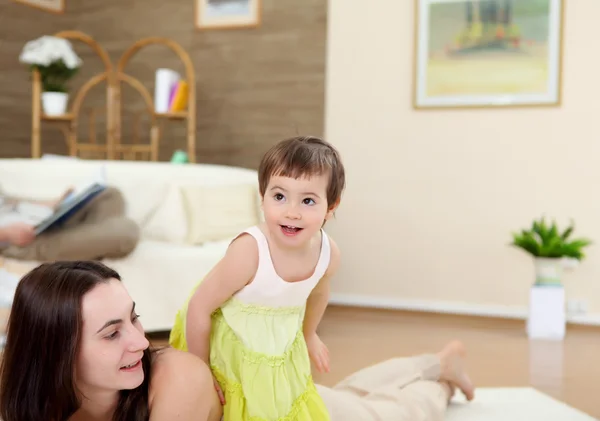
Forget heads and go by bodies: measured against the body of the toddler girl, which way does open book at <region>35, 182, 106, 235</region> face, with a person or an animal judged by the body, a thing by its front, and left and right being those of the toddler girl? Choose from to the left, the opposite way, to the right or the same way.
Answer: to the right

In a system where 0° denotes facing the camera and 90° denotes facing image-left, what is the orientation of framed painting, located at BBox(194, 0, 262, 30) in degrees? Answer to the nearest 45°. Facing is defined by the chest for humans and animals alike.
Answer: approximately 0°

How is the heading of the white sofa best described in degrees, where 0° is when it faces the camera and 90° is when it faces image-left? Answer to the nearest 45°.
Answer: approximately 0°

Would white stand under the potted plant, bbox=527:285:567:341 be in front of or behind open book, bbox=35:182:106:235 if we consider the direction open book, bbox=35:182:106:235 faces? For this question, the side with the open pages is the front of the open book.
behind

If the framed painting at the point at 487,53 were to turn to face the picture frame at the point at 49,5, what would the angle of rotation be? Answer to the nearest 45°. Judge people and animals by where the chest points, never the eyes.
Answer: approximately 90° to its right

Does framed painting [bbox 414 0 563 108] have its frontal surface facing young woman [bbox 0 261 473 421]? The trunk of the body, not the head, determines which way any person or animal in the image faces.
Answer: yes

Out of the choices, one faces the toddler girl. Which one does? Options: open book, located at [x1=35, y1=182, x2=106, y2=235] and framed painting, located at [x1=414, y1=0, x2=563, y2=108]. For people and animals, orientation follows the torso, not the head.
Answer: the framed painting

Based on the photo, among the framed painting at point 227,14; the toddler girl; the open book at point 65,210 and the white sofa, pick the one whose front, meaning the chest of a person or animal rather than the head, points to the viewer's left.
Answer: the open book

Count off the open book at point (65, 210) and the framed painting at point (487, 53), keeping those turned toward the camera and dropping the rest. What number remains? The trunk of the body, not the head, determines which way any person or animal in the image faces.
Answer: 1

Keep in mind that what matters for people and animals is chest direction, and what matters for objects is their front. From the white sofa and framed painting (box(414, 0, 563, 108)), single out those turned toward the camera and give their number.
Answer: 2

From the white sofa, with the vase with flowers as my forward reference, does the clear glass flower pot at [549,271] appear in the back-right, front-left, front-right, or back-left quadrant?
back-right

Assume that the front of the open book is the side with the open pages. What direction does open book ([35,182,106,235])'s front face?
to the viewer's left

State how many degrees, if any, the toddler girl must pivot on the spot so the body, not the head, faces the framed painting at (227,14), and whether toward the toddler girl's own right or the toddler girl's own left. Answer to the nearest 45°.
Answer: approximately 180°
